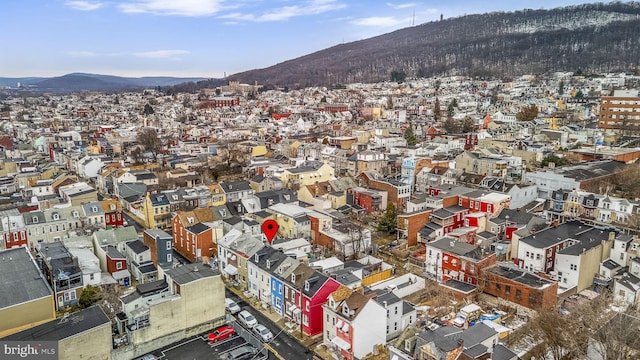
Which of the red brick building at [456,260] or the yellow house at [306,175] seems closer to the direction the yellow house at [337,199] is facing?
the red brick building

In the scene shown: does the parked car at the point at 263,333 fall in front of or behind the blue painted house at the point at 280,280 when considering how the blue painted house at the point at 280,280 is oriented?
in front

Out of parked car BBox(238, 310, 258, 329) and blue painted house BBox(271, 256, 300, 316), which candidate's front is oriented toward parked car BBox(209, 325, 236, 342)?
the blue painted house

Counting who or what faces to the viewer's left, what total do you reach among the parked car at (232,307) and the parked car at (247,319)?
0

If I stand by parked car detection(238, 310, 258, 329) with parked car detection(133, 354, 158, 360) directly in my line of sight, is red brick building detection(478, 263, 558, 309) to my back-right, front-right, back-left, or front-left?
back-left

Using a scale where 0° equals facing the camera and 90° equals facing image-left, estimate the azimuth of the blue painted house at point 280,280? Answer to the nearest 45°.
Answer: approximately 45°

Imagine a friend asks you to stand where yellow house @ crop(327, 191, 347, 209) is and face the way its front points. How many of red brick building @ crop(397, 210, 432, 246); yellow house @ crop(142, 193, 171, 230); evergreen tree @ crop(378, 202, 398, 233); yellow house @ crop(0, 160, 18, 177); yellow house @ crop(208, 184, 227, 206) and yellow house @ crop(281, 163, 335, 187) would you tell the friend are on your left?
2
